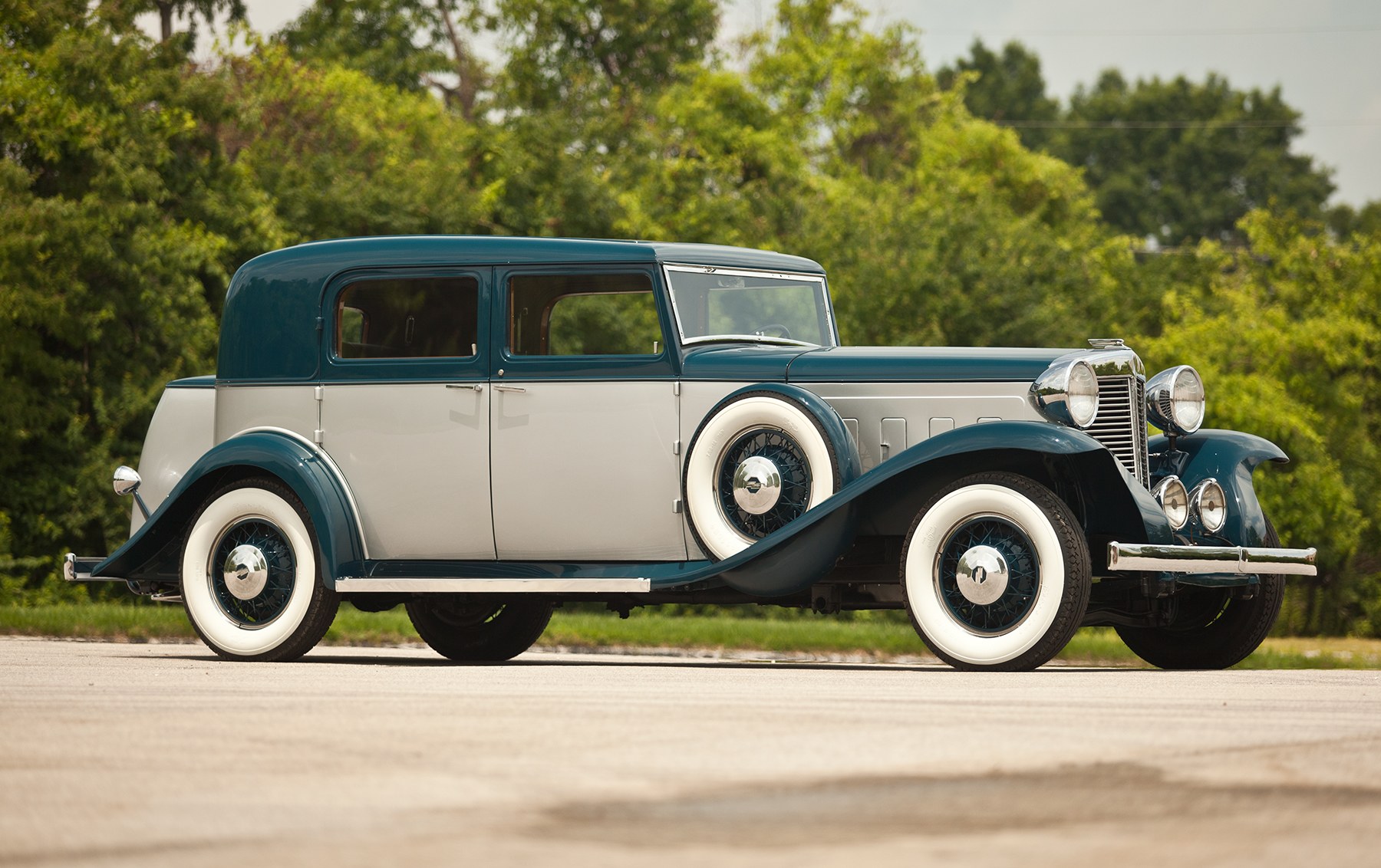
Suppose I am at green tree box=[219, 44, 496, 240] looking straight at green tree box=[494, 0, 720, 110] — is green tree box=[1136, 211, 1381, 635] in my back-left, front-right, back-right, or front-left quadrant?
front-right

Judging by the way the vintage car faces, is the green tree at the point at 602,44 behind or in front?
behind

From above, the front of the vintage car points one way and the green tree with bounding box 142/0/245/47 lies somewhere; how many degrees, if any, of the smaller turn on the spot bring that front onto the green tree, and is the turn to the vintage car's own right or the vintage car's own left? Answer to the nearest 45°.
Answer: approximately 135° to the vintage car's own left

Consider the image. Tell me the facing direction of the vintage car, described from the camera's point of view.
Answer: facing the viewer and to the right of the viewer

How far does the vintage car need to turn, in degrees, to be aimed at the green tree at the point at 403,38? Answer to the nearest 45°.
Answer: approximately 135° to its left

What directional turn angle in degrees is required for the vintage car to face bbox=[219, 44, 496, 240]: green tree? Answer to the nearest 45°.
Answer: approximately 135° to its left

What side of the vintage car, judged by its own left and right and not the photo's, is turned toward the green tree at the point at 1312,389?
left
